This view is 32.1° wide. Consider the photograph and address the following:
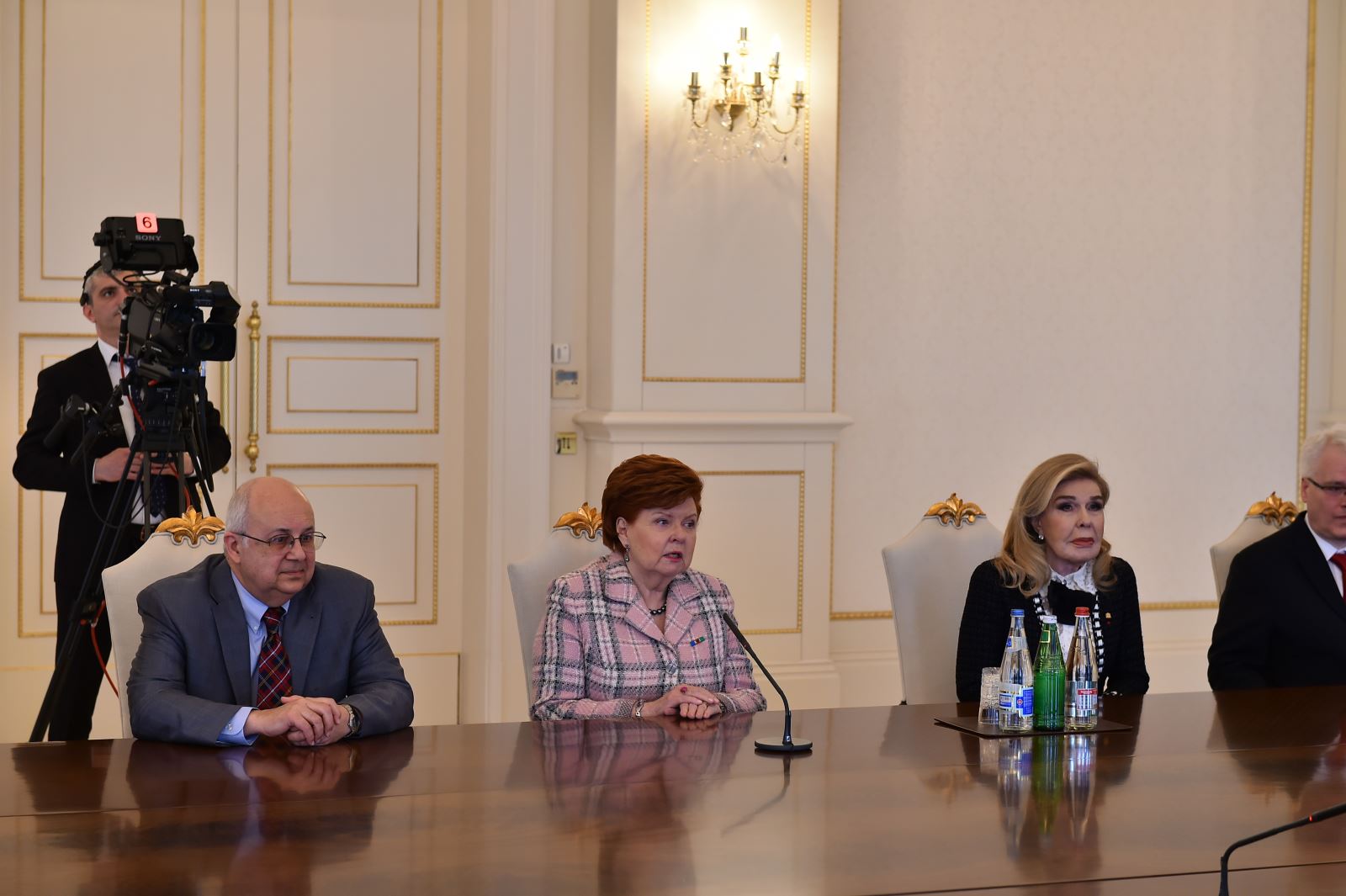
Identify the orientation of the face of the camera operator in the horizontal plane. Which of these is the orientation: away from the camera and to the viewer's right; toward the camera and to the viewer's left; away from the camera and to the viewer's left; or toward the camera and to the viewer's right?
toward the camera and to the viewer's right

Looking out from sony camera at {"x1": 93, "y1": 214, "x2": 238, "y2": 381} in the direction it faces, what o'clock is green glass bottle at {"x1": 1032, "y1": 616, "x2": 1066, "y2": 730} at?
The green glass bottle is roughly at 12 o'clock from the sony camera.

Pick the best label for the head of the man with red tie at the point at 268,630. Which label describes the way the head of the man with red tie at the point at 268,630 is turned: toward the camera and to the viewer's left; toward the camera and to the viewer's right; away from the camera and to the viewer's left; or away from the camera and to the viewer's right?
toward the camera and to the viewer's right

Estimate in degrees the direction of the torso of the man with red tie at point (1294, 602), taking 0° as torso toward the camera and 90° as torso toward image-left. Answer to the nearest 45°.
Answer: approximately 315°

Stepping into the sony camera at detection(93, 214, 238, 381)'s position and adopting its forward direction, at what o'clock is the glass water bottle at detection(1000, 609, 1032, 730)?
The glass water bottle is roughly at 12 o'clock from the sony camera.

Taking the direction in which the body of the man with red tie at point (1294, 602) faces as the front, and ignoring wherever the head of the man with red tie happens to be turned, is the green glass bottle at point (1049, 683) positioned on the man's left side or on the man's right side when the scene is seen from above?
on the man's right side

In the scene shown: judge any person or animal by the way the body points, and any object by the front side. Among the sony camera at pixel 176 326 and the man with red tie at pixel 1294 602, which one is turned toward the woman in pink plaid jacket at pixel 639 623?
the sony camera

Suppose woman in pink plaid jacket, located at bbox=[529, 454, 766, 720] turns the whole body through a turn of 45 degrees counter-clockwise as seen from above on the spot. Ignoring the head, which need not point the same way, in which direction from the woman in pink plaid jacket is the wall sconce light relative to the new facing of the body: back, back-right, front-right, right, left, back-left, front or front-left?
left
